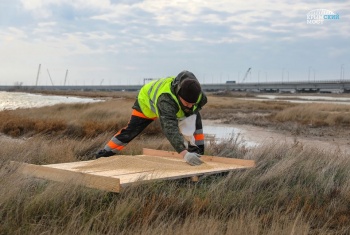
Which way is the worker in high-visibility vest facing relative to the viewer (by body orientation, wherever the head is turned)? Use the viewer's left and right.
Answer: facing the viewer and to the right of the viewer

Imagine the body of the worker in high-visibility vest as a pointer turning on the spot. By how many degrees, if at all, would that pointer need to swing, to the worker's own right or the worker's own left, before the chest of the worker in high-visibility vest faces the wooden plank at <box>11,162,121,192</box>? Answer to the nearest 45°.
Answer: approximately 90° to the worker's own right
